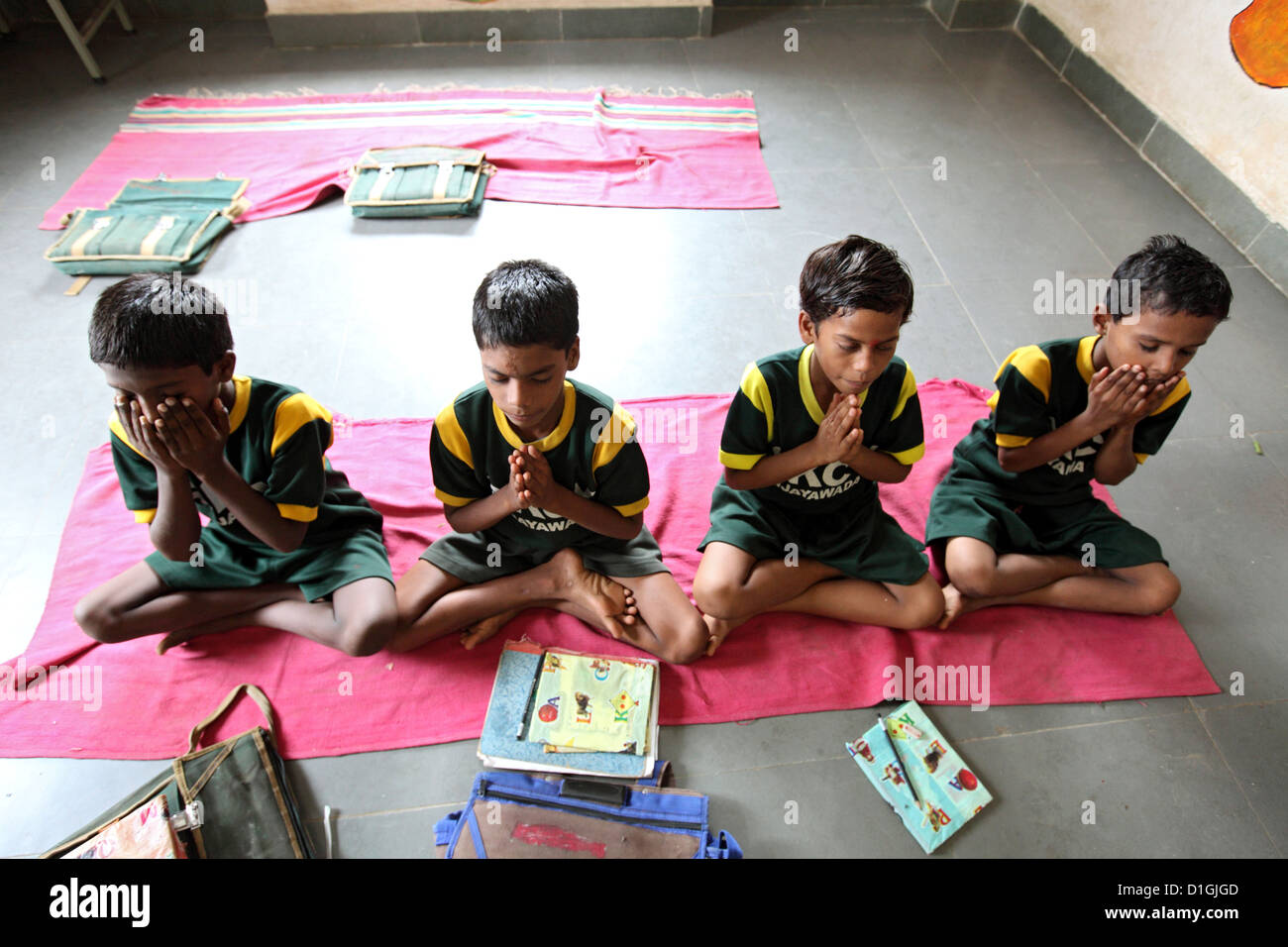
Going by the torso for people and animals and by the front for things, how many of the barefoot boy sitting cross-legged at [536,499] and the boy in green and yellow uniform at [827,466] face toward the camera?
2

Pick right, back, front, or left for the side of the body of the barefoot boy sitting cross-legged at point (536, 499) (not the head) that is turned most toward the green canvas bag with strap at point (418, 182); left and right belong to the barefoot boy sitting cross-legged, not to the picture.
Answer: back

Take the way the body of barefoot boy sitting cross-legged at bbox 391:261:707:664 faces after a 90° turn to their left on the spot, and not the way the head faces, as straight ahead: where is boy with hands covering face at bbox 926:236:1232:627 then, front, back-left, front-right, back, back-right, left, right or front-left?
front

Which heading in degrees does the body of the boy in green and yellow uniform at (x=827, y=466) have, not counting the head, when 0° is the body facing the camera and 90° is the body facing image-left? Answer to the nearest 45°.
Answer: approximately 0°

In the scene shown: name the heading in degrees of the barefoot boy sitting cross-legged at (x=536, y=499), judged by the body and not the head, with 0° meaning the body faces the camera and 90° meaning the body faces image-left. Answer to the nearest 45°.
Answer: approximately 0°
